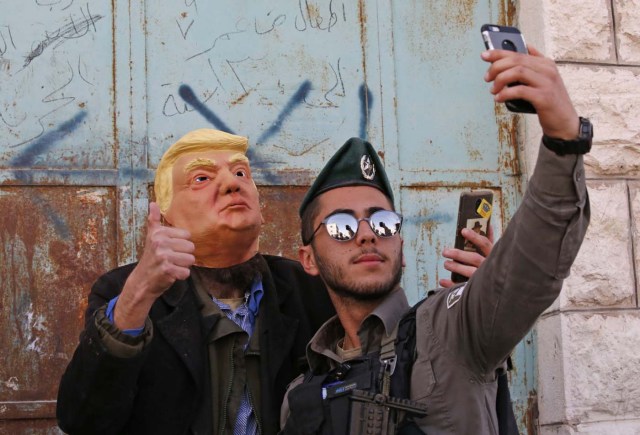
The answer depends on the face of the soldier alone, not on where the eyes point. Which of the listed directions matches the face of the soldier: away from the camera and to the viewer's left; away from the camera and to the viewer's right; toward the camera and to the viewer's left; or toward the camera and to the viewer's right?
toward the camera and to the viewer's right

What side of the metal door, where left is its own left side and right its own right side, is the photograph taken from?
front

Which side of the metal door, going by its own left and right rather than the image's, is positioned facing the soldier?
front
